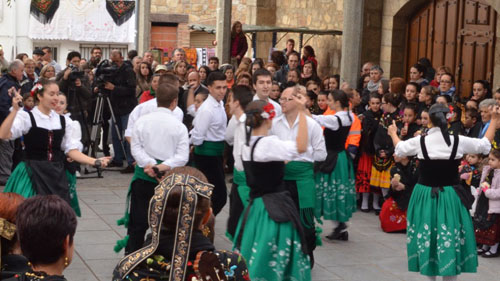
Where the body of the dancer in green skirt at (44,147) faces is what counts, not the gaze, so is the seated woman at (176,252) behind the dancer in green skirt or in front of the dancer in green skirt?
in front

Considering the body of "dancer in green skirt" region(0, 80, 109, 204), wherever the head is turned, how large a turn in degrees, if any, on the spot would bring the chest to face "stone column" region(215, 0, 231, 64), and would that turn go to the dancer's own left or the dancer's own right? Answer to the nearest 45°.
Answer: approximately 135° to the dancer's own left

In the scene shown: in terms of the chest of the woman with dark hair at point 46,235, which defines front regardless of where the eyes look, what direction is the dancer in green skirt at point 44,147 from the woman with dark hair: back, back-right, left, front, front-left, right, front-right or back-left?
front-left

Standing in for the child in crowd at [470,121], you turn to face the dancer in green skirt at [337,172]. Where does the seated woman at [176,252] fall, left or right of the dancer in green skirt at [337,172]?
left

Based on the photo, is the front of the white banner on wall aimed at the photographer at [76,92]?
yes

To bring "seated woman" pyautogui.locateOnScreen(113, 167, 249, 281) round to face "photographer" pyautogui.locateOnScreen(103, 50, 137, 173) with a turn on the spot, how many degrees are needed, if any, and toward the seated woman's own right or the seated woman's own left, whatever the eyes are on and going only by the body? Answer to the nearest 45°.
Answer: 0° — they already face them

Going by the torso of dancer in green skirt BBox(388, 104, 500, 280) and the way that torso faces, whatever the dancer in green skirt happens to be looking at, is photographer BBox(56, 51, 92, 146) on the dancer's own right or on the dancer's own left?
on the dancer's own left

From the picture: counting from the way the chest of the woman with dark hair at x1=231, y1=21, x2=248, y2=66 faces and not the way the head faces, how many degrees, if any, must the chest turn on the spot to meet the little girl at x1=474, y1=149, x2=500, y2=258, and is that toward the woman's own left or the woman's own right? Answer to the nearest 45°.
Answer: approximately 45° to the woman's own left

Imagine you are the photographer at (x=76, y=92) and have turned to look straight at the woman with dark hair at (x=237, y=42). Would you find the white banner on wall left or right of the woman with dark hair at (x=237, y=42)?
left

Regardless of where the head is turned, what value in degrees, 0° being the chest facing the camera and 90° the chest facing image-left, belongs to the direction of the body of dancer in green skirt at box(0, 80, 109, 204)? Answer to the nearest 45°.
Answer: approximately 315°

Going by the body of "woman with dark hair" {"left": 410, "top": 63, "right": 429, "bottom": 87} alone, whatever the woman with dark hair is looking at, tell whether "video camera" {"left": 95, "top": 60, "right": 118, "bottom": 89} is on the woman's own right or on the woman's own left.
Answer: on the woman's own right

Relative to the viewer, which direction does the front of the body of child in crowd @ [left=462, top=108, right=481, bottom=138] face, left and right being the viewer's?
facing the viewer and to the left of the viewer

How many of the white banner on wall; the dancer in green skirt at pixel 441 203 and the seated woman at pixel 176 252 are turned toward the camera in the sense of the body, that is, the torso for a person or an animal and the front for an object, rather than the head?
1

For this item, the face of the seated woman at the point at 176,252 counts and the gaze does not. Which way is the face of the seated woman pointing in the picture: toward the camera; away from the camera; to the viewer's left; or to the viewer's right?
away from the camera

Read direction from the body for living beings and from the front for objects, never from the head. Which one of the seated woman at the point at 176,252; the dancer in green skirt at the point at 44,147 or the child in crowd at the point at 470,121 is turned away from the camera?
the seated woman

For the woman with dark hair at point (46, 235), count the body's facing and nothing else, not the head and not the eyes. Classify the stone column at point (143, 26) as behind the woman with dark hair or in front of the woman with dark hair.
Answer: in front

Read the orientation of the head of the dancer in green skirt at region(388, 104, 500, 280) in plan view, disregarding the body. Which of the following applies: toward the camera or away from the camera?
away from the camera

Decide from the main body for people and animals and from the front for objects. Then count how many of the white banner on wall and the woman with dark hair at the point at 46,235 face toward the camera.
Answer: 1

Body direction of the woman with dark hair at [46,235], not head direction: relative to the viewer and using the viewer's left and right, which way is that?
facing away from the viewer and to the right of the viewer
